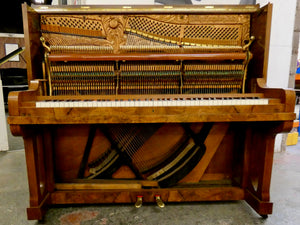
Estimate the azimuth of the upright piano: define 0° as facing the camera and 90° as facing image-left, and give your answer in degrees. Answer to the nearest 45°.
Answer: approximately 0°
